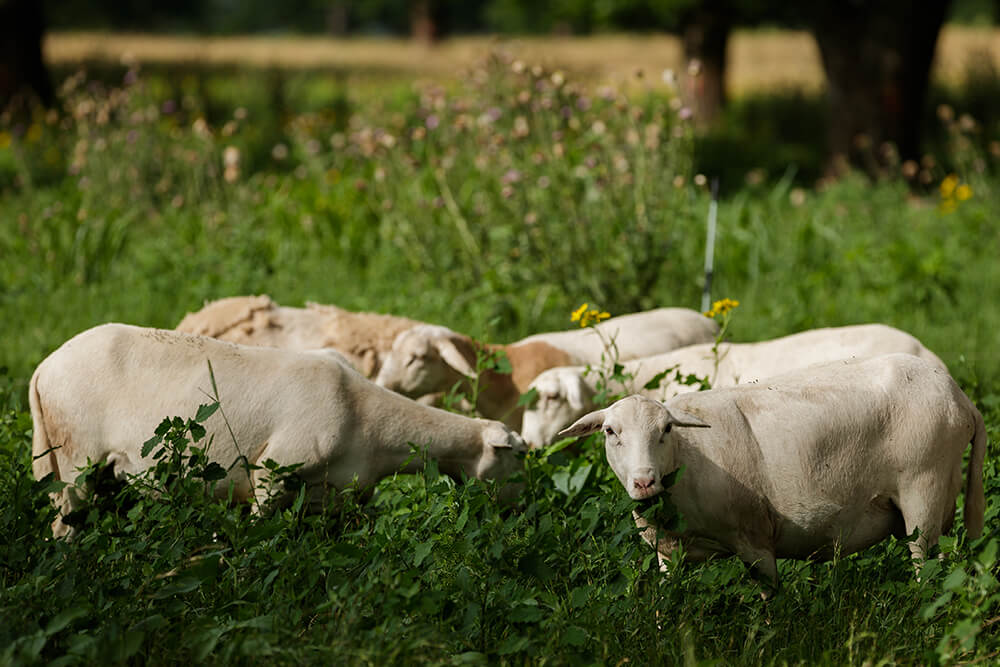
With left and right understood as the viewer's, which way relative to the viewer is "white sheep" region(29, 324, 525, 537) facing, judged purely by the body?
facing to the right of the viewer

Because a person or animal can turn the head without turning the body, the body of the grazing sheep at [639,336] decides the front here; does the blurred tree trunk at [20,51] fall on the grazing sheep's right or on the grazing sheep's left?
on the grazing sheep's right

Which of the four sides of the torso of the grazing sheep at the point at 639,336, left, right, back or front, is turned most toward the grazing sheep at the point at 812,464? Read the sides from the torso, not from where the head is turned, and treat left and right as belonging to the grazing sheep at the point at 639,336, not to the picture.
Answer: left

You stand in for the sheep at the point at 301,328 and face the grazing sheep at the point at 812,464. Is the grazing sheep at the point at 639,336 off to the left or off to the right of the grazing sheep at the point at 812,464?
left

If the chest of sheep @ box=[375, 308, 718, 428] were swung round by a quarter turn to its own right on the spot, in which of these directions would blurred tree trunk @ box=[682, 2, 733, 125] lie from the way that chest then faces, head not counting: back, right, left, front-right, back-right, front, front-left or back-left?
front

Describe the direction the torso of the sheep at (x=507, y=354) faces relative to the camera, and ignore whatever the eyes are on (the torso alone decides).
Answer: to the viewer's left

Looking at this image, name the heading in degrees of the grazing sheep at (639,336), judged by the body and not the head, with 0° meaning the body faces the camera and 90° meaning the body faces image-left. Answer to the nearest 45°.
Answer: approximately 90°

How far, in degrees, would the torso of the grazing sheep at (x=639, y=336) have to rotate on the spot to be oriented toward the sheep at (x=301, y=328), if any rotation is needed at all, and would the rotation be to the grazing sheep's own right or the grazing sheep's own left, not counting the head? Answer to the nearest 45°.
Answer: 0° — it already faces it

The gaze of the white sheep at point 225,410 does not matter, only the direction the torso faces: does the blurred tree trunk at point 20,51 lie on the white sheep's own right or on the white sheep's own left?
on the white sheep's own left

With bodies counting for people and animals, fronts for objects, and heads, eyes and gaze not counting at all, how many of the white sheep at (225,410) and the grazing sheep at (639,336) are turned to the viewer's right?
1

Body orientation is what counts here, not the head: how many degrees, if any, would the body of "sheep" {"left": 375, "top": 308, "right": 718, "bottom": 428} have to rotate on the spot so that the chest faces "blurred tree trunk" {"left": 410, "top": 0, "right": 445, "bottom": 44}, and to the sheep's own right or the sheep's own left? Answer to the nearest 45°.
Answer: approximately 90° to the sheep's own right

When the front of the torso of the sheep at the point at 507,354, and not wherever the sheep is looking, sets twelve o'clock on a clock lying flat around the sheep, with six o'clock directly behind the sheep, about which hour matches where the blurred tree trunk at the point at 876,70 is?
The blurred tree trunk is roughly at 4 o'clock from the sheep.

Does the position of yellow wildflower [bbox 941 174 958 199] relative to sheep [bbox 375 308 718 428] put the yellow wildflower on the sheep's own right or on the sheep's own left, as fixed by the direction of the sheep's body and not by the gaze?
on the sheep's own right
